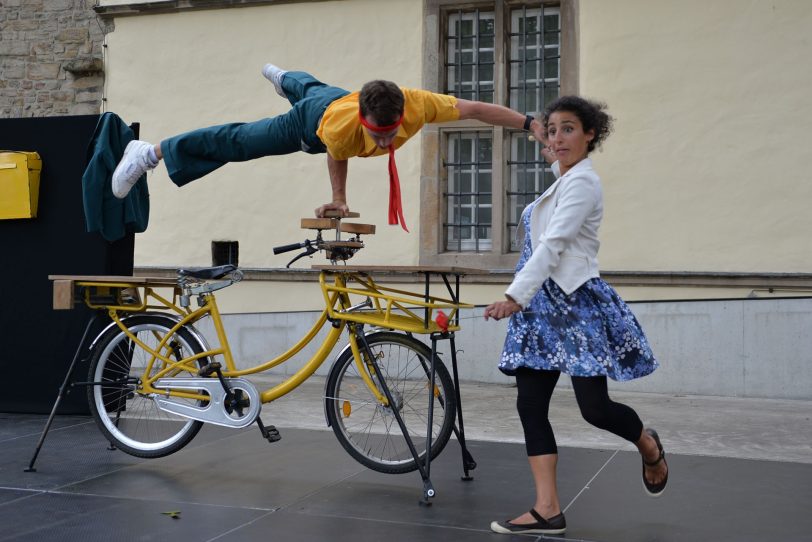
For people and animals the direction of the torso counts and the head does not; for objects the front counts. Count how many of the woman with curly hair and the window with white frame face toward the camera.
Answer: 1

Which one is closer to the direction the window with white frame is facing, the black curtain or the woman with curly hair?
the woman with curly hair

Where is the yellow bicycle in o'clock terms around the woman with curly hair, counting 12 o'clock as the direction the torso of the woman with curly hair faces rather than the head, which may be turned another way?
The yellow bicycle is roughly at 1 o'clock from the woman with curly hair.

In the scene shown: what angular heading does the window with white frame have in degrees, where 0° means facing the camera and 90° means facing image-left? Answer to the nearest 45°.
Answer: approximately 0°

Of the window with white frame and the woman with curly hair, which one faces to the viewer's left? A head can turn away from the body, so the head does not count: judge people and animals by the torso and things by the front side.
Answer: the woman with curly hair

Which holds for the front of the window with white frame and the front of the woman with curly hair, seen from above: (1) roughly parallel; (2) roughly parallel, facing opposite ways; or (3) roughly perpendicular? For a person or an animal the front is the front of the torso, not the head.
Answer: roughly perpendicular

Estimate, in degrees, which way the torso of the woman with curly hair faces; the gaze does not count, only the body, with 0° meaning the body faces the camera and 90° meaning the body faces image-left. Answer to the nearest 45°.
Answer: approximately 90°

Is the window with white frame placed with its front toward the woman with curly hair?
yes

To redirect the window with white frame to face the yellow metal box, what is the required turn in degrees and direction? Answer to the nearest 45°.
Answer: approximately 45° to its right

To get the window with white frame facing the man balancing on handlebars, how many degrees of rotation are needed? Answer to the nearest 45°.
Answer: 0° — it already faces them
